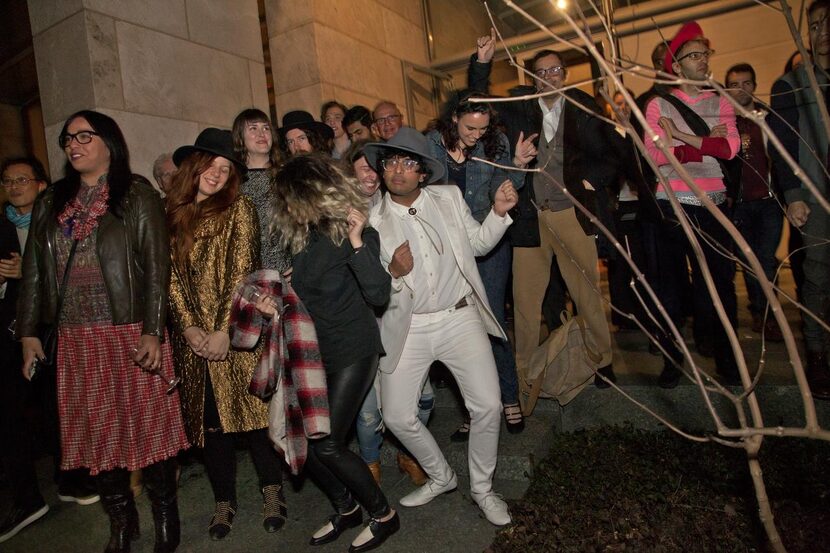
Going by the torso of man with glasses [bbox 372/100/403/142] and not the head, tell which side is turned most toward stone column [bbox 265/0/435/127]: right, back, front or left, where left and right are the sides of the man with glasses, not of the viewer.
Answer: back

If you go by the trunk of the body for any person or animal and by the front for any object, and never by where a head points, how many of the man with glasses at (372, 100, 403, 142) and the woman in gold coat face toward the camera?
2

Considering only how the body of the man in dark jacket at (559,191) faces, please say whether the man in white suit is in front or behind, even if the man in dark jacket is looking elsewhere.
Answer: in front

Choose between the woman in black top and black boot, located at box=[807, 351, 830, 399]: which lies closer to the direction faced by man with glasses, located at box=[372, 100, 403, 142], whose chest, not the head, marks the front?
the woman in black top

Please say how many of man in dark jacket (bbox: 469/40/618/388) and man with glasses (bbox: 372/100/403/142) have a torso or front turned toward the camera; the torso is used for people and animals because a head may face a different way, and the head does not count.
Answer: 2

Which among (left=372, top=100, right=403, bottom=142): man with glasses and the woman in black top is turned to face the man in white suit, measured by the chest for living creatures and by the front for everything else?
the man with glasses

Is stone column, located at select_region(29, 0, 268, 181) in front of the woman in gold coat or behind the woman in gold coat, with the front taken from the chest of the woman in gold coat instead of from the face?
behind

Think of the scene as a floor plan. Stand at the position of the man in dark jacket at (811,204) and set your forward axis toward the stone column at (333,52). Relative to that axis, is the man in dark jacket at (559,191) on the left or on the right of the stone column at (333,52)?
left

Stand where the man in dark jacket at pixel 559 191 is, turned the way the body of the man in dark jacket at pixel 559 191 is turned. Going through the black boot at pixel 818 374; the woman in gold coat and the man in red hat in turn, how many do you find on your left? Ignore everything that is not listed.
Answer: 2

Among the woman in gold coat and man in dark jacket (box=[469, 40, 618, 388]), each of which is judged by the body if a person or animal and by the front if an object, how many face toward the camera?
2

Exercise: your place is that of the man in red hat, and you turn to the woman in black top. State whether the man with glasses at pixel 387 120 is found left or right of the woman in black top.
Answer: right

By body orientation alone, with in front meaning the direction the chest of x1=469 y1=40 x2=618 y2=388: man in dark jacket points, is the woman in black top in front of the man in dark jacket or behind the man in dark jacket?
in front
